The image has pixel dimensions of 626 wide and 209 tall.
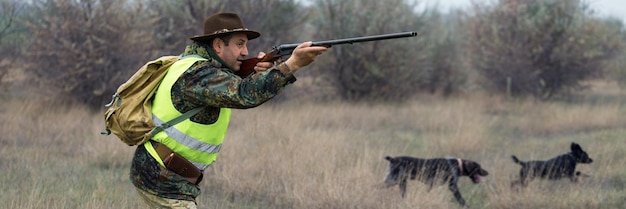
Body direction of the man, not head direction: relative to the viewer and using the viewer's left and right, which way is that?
facing to the right of the viewer

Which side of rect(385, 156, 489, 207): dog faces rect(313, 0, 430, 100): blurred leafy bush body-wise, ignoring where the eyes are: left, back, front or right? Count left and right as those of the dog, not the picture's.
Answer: left

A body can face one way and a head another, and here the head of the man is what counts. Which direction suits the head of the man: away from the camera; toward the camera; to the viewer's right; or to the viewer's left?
to the viewer's right

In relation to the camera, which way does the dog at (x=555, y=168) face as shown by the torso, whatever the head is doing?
to the viewer's right

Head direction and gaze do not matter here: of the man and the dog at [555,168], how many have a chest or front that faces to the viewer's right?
2

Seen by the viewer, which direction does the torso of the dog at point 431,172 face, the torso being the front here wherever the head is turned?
to the viewer's right

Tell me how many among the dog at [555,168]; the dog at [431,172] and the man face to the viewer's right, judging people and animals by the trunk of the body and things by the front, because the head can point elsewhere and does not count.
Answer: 3
